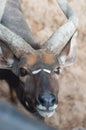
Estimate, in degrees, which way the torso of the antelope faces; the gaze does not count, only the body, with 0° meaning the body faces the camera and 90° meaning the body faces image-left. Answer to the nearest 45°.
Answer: approximately 315°
